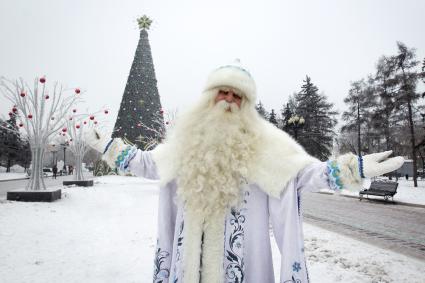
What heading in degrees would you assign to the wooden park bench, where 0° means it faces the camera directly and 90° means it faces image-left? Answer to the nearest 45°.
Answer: approximately 45°
